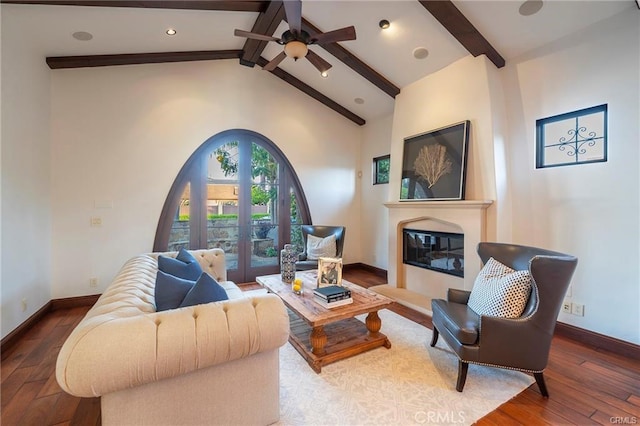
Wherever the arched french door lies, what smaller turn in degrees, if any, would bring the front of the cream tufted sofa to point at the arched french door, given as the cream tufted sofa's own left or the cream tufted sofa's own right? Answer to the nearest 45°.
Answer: approximately 90° to the cream tufted sofa's own left

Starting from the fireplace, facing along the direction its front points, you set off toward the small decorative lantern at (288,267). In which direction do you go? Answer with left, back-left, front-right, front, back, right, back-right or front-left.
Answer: front

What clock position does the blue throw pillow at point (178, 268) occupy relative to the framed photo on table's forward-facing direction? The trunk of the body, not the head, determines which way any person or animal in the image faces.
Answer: The blue throw pillow is roughly at 2 o'clock from the framed photo on table.

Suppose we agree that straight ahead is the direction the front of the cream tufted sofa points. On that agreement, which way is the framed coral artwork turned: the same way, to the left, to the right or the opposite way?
the opposite way

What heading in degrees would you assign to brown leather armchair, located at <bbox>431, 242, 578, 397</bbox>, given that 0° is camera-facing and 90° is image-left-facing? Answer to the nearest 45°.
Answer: approximately 90°

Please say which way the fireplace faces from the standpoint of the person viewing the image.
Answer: facing the viewer and to the left of the viewer

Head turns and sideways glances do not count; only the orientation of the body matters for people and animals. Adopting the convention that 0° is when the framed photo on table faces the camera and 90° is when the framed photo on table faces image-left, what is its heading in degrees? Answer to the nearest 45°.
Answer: approximately 0°

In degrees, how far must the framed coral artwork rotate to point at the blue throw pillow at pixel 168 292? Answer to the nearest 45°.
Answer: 0° — it already faces it

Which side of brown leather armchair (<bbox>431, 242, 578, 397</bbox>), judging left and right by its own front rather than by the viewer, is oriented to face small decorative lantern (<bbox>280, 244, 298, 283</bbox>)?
front

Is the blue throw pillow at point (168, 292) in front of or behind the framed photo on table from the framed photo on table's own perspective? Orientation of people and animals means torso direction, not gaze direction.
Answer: in front

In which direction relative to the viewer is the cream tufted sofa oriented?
to the viewer's right

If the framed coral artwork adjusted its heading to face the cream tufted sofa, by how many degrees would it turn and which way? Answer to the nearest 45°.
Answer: approximately 45° to its left

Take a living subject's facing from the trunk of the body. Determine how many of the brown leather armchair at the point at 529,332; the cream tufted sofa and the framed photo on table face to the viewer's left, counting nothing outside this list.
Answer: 1

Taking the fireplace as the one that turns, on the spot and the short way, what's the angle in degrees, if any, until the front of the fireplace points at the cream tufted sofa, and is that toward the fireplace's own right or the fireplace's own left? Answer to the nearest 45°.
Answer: approximately 45° to the fireplace's own left

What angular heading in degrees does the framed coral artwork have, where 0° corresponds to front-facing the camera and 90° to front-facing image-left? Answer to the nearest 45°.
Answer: approximately 45°

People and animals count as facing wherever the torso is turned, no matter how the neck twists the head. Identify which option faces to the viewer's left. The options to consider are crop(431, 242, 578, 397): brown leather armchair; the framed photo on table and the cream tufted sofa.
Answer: the brown leather armchair
